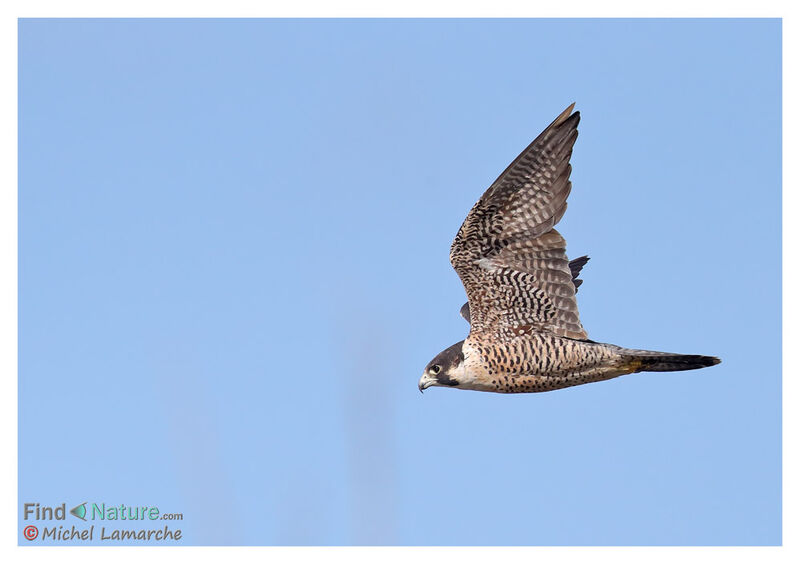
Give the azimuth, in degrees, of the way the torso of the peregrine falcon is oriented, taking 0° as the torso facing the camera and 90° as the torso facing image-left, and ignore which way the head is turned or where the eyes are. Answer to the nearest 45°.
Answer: approximately 90°
